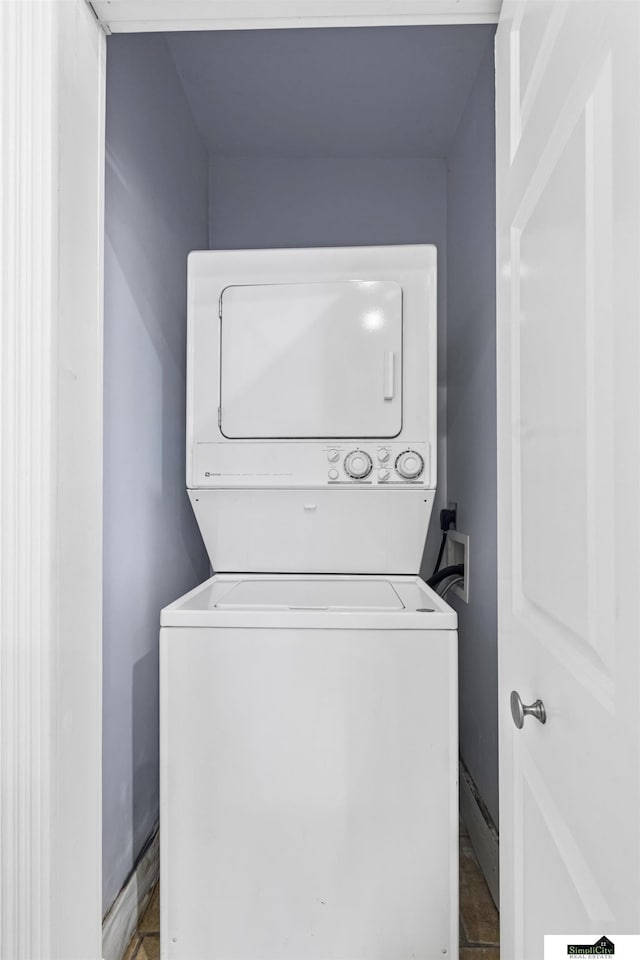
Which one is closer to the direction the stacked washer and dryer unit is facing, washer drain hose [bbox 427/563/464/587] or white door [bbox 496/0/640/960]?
the white door

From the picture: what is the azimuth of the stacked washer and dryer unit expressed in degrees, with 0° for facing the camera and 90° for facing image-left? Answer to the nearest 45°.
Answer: approximately 0°

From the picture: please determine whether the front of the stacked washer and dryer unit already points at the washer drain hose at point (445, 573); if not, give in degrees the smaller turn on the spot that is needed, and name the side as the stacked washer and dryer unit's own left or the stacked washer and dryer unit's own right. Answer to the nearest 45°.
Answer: approximately 135° to the stacked washer and dryer unit's own left

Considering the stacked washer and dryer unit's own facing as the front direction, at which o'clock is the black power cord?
The black power cord is roughly at 7 o'clock from the stacked washer and dryer unit.

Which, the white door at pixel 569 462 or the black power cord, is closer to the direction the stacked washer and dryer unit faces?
the white door
